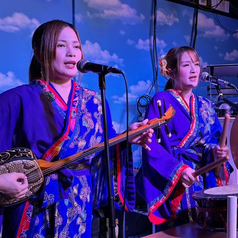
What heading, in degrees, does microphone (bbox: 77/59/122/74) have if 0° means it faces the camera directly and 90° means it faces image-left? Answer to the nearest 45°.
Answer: approximately 90°
